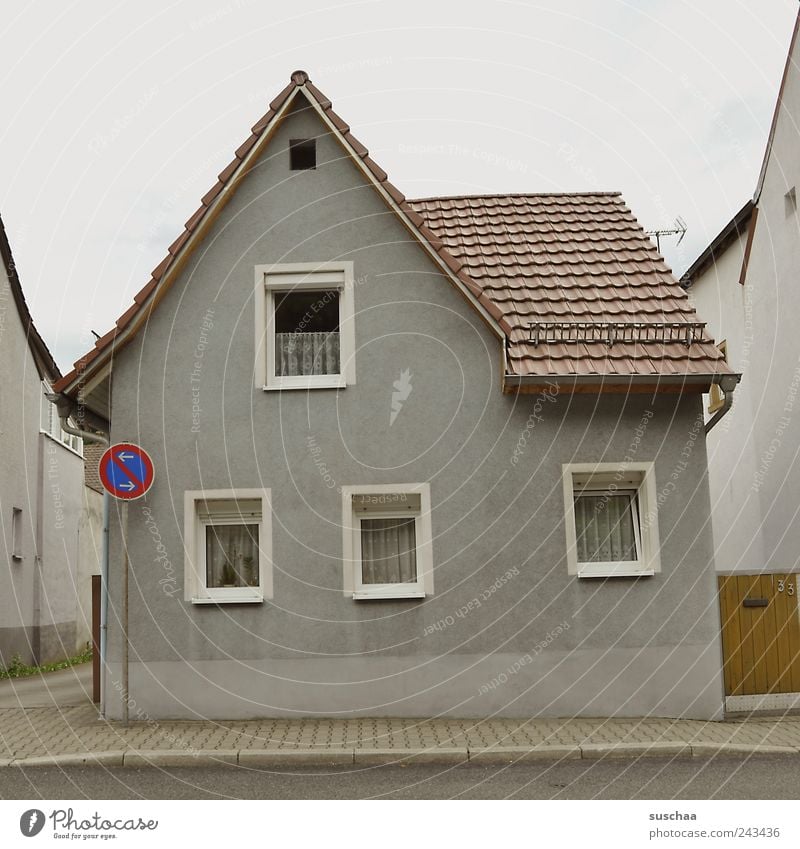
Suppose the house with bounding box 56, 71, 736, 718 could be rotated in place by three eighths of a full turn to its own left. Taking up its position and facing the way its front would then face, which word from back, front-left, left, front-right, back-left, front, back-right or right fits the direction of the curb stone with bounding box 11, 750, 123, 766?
back

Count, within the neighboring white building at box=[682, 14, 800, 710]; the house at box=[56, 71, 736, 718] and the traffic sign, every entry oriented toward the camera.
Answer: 3

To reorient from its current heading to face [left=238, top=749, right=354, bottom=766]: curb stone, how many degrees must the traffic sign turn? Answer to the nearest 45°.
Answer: approximately 45° to its left

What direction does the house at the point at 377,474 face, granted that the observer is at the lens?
facing the viewer

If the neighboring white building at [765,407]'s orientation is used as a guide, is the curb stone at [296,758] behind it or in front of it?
in front

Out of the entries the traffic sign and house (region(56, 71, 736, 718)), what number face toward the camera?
2

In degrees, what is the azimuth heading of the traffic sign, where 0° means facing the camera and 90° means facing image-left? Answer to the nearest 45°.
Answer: approximately 0°

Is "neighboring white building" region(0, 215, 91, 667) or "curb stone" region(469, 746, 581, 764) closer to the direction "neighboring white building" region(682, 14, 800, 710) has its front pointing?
the curb stone

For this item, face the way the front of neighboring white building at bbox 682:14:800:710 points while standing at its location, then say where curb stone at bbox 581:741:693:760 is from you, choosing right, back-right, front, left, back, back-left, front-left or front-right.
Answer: front

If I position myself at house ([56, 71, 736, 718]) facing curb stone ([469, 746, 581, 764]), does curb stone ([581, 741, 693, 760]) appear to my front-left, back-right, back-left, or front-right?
front-left

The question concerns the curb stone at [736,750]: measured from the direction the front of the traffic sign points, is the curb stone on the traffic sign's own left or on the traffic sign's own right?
on the traffic sign's own left

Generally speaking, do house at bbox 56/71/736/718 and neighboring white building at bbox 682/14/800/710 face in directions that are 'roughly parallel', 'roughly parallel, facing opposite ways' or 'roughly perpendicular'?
roughly parallel

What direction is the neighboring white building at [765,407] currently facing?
toward the camera

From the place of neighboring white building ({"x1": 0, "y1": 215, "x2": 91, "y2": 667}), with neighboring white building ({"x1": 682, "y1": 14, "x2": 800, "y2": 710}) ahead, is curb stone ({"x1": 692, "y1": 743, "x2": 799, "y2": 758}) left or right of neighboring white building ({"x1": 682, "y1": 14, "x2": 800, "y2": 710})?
right
